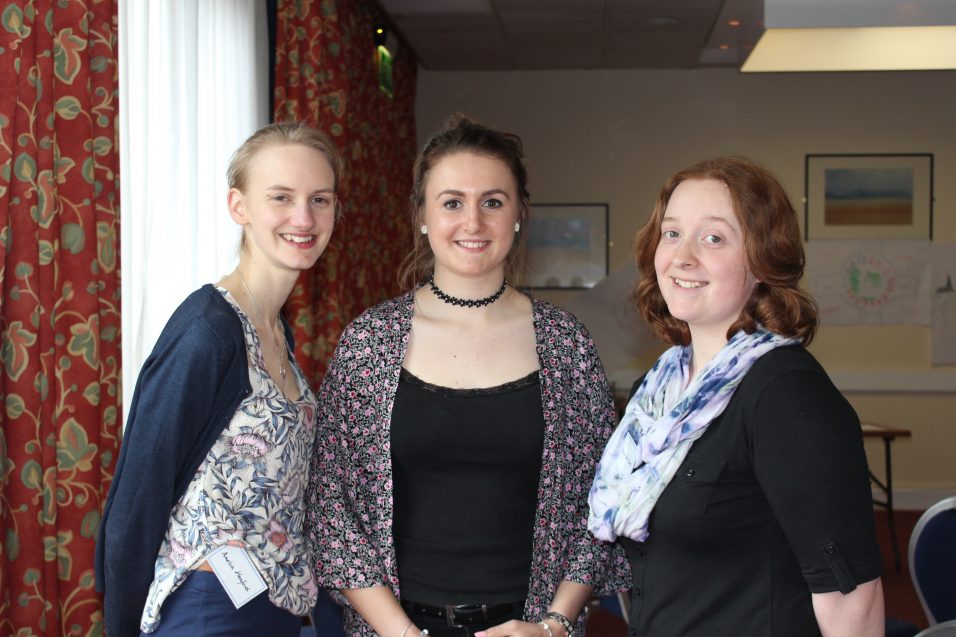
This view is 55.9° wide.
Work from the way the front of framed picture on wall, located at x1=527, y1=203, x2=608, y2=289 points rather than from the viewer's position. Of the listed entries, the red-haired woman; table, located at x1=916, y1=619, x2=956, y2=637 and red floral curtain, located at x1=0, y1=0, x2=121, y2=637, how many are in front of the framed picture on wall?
3

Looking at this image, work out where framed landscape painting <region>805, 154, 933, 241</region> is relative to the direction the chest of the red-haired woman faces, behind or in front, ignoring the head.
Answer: behind

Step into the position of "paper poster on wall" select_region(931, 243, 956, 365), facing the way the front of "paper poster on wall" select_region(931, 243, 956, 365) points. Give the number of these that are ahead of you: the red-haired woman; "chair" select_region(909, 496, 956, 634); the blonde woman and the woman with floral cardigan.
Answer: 4

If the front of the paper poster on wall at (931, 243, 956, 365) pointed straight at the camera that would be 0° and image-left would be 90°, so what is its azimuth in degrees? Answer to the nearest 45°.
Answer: approximately 0°

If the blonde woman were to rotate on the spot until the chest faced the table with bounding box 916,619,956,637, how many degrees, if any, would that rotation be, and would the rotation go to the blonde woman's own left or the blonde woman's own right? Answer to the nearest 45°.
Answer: approximately 45° to the blonde woman's own left

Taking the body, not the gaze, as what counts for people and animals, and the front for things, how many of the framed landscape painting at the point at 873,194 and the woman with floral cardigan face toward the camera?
2

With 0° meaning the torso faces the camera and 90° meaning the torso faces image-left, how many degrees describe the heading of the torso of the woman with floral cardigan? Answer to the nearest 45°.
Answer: approximately 0°
